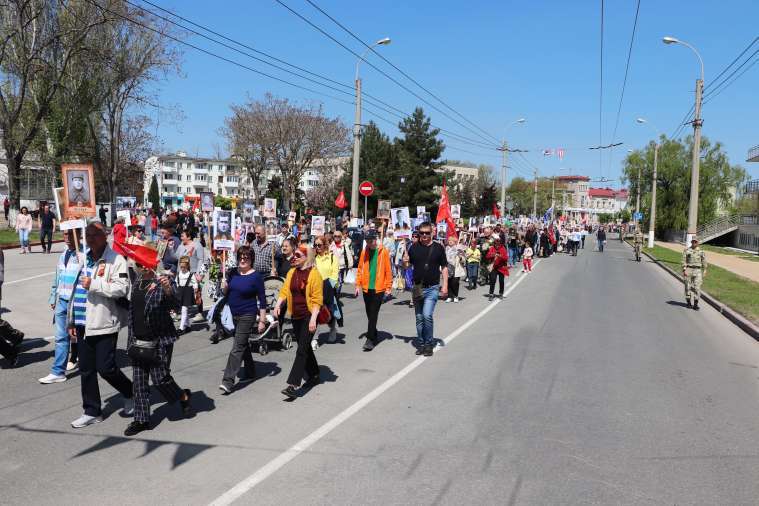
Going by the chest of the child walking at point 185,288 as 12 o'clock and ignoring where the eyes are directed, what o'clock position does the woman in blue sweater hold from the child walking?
The woman in blue sweater is roughly at 10 o'clock from the child walking.

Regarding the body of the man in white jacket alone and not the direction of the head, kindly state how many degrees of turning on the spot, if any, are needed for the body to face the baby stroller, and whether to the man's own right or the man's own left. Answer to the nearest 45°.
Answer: approximately 180°

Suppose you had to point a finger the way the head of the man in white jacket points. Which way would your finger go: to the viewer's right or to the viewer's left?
to the viewer's left
